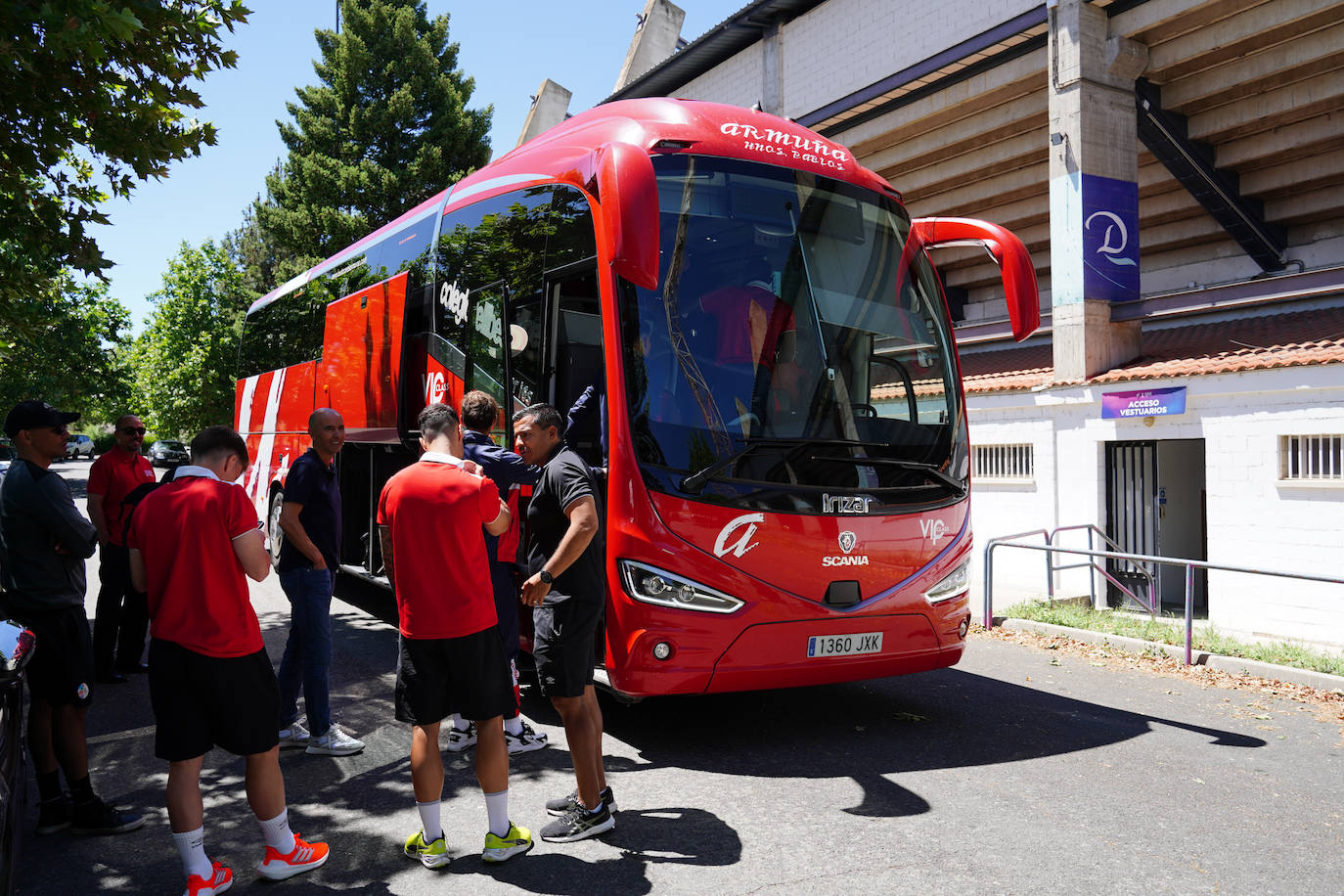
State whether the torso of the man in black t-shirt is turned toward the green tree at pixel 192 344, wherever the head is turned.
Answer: no

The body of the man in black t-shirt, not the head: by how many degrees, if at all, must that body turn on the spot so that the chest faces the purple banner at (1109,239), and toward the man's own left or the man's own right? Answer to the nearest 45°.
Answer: approximately 135° to the man's own right

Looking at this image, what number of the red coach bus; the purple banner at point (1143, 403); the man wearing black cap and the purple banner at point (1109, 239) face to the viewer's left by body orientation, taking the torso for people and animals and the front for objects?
0

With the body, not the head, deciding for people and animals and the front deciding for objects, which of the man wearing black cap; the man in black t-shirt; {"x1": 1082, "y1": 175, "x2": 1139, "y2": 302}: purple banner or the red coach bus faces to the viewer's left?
the man in black t-shirt

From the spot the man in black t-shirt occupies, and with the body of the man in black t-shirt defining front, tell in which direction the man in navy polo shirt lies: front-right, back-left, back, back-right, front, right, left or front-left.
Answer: front-right

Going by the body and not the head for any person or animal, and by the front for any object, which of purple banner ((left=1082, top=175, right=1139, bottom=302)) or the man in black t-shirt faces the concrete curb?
the purple banner

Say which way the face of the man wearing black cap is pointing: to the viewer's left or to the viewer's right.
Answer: to the viewer's right

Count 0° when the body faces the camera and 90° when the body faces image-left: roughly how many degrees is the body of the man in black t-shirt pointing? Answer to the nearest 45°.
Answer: approximately 90°

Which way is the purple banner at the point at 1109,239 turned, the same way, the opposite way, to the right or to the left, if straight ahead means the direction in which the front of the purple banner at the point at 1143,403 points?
the same way

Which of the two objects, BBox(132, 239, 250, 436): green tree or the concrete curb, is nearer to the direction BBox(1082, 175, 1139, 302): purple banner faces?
the concrete curb

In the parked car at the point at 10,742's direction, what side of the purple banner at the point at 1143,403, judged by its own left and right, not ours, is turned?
front

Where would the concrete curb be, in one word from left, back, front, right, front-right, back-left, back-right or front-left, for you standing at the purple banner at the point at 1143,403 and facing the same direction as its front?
front

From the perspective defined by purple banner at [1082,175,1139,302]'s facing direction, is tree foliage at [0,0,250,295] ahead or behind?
ahead

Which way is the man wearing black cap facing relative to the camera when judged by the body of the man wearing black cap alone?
to the viewer's right

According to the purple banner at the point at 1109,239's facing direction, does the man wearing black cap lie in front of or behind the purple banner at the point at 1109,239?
in front

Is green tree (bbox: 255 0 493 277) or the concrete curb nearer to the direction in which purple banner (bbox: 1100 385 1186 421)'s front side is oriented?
the concrete curb

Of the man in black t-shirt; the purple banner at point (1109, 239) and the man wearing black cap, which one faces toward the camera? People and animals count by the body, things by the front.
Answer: the purple banner

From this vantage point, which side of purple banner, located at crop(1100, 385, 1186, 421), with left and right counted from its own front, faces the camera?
front
